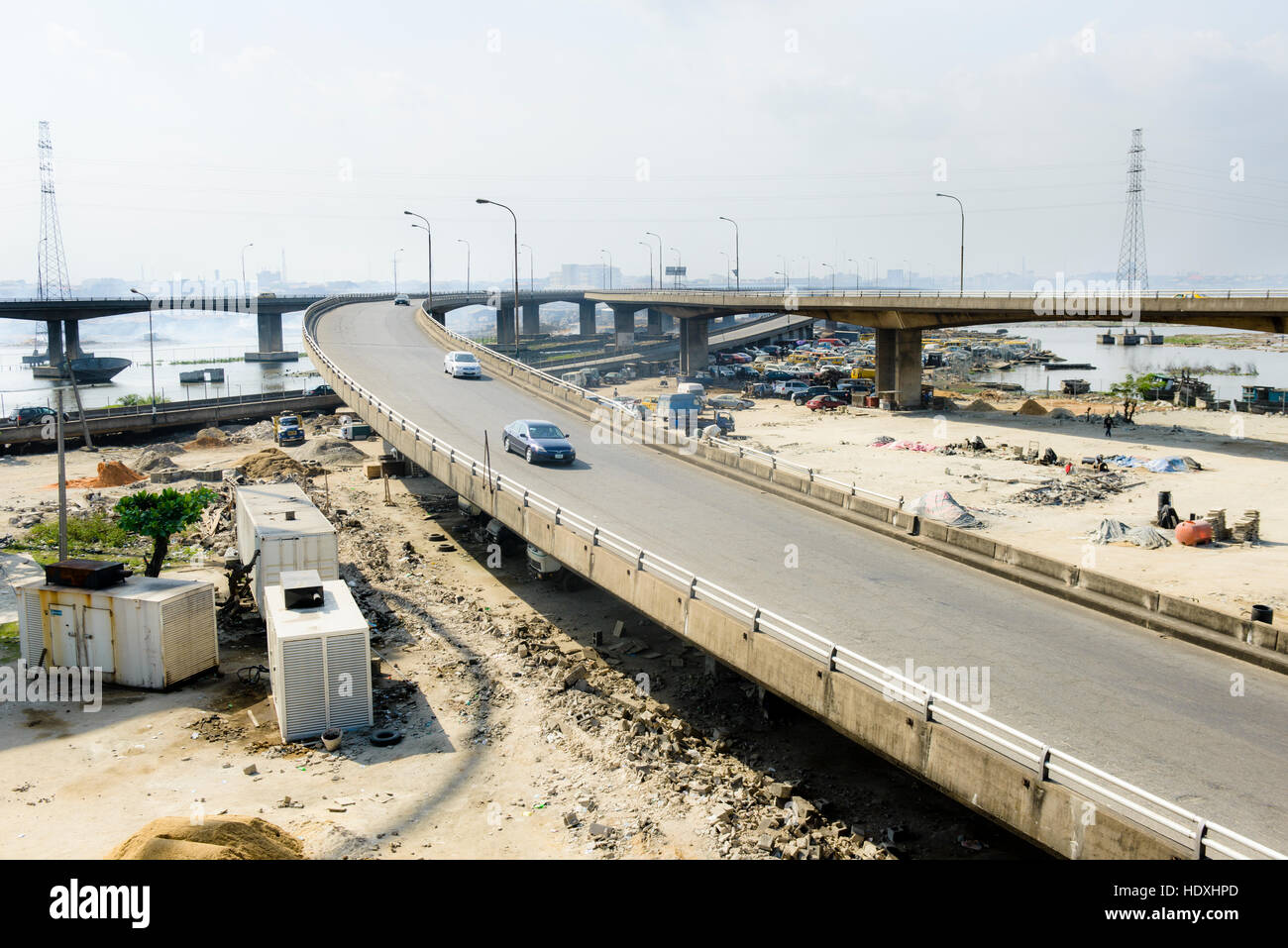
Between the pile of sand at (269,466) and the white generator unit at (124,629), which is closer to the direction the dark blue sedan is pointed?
the white generator unit

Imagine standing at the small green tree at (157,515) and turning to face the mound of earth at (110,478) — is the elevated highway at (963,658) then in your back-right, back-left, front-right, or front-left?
back-right

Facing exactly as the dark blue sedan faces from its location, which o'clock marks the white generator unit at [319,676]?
The white generator unit is roughly at 2 o'clock from the dark blue sedan.

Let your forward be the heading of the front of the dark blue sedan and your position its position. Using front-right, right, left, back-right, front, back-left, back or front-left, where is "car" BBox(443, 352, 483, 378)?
back-left

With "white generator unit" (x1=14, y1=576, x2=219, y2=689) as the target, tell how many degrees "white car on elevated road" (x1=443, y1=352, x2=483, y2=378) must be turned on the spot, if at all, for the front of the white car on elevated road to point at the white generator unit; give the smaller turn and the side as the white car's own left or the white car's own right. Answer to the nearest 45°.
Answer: approximately 45° to the white car's own right

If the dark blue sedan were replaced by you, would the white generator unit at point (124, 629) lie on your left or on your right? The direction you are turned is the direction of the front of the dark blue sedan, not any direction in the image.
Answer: on your right

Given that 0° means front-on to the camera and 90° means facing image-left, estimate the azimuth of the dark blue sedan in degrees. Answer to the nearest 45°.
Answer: approximately 315°
